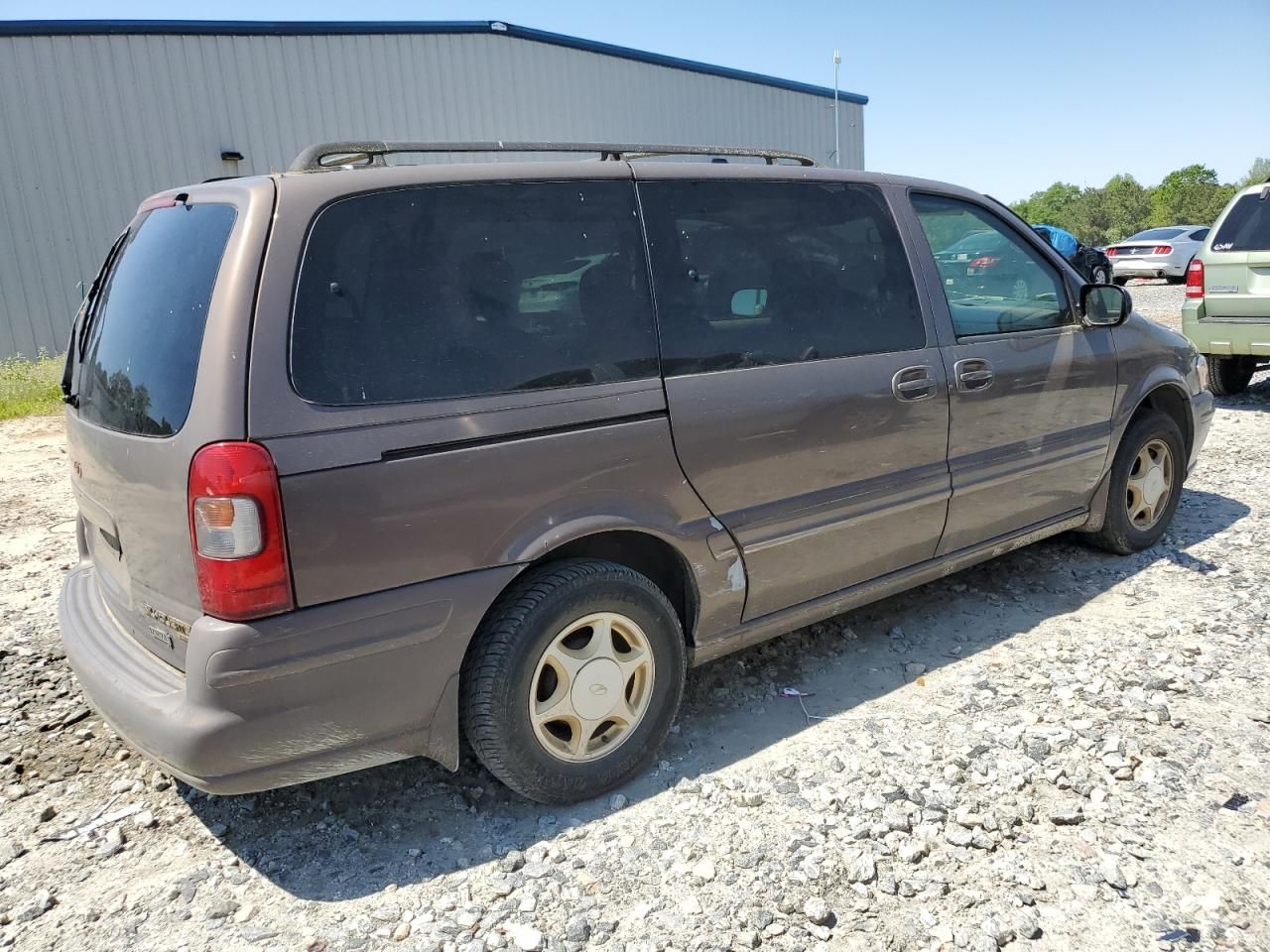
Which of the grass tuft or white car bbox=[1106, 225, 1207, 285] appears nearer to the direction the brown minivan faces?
the white car

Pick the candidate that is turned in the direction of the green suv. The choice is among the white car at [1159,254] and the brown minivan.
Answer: the brown minivan

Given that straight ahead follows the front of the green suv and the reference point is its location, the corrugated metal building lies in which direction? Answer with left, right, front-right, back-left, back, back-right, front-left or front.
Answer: left

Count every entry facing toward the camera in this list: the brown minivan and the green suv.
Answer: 0

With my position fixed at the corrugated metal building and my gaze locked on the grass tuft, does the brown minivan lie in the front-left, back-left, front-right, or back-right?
front-left

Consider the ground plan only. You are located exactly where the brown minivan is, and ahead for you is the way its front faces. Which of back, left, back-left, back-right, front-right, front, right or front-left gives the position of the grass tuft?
left

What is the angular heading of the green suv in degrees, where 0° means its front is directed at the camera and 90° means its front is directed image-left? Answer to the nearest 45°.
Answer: approximately 180°

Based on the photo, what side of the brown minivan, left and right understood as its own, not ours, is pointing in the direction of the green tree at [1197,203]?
front

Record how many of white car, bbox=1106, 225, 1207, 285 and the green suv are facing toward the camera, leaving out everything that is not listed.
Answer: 0

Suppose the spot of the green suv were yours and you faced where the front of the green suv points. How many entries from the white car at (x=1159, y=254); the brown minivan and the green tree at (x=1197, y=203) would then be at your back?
1

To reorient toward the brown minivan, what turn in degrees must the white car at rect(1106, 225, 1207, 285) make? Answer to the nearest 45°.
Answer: approximately 135° to its right

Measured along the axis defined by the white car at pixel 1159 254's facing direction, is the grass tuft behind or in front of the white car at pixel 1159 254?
behind

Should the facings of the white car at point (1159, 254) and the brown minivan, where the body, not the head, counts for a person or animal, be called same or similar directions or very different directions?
same or similar directions

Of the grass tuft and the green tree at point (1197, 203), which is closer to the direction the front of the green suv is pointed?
the green tree

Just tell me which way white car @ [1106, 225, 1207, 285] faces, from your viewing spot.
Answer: facing away from the viewer and to the right of the viewer

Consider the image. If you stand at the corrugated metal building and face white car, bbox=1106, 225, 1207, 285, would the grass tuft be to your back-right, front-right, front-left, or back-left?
back-right

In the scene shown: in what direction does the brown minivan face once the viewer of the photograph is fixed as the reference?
facing away from the viewer and to the right of the viewer

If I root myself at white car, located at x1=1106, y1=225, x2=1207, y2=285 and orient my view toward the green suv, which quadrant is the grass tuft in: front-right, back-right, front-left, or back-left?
front-right
